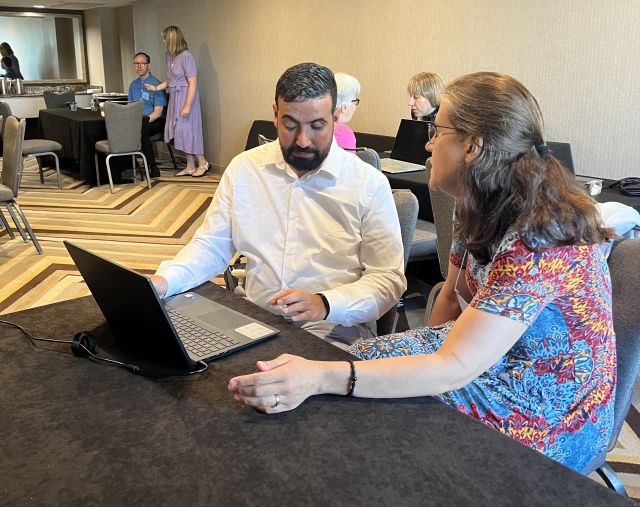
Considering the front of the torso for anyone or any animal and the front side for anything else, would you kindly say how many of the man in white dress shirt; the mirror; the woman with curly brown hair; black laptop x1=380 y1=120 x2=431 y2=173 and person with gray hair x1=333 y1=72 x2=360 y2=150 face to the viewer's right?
1

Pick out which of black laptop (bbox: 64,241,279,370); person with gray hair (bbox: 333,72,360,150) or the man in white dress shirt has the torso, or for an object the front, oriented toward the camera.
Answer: the man in white dress shirt

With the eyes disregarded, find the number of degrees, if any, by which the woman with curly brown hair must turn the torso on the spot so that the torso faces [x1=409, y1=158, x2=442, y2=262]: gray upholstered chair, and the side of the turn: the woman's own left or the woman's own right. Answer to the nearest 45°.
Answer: approximately 90° to the woman's own right

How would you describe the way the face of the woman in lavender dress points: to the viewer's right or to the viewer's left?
to the viewer's left

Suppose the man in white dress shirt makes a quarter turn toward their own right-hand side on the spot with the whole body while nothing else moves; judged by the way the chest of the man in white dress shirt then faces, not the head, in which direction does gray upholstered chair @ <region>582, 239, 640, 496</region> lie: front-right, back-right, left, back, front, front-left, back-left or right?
back-left

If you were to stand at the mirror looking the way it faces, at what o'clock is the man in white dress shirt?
The man in white dress shirt is roughly at 12 o'clock from the mirror.

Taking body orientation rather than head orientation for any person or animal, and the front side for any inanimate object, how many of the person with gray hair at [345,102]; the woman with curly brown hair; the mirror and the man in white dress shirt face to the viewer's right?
1

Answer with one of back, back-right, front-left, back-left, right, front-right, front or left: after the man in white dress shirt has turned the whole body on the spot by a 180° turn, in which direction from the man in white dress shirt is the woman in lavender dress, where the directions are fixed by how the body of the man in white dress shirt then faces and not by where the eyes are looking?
front

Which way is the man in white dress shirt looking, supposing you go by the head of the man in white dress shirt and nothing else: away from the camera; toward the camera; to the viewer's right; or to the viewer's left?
toward the camera

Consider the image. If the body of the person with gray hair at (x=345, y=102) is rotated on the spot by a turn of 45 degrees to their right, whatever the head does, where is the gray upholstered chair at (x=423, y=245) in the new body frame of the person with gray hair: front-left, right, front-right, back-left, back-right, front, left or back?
front

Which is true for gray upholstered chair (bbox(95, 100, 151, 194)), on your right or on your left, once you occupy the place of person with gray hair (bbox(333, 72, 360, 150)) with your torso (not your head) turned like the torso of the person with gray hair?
on your left

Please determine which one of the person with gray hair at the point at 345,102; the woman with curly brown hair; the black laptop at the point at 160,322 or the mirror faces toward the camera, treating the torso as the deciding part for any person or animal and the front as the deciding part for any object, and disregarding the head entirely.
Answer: the mirror

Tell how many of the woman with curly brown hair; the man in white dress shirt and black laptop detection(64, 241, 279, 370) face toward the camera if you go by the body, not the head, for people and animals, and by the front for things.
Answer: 1

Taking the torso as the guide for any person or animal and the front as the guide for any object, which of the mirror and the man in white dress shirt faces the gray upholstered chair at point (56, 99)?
the mirror

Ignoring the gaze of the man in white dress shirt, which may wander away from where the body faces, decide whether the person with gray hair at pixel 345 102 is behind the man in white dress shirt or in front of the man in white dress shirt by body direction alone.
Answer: behind

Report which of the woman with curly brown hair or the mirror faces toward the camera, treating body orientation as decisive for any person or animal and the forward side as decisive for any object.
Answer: the mirror
